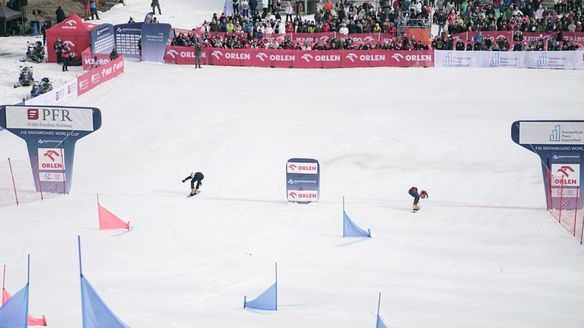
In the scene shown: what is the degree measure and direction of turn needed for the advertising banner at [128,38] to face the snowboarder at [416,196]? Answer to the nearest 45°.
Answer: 0° — it already faces them

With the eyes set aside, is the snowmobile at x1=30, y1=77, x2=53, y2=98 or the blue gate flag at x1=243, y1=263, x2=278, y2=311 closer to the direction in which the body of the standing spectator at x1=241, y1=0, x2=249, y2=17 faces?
the blue gate flag

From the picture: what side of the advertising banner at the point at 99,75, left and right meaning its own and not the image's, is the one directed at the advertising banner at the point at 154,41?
left

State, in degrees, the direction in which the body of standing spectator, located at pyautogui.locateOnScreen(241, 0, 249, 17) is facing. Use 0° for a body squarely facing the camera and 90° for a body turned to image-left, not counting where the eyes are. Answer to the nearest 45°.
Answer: approximately 0°

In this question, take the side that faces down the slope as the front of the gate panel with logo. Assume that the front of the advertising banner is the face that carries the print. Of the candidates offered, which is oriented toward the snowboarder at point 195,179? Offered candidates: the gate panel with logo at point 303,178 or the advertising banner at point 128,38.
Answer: the advertising banner

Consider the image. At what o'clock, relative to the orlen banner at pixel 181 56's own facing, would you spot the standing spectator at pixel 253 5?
The standing spectator is roughly at 7 o'clock from the orlen banner.

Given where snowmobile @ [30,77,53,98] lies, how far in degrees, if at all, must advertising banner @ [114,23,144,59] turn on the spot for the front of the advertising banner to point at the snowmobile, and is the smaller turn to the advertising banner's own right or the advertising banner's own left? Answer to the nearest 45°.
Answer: approximately 45° to the advertising banner's own right

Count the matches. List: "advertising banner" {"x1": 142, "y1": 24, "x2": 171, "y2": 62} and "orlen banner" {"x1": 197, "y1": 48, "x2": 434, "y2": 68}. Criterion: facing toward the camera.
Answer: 2

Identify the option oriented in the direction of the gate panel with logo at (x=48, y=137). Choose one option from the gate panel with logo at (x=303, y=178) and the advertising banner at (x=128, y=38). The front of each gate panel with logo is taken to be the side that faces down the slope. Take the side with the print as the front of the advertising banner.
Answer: the advertising banner
